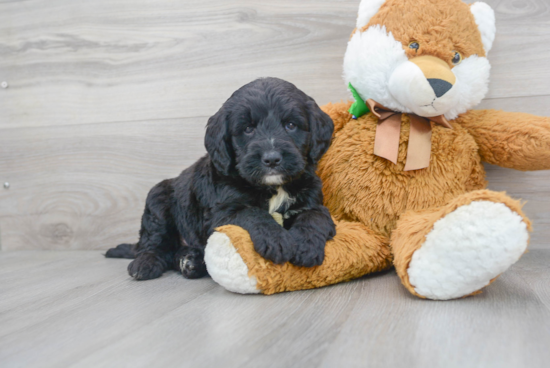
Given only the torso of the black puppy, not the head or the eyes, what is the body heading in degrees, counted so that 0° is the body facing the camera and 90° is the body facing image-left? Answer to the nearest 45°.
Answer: approximately 315°

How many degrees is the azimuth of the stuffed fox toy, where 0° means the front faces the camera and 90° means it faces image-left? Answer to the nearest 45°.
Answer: approximately 0°
